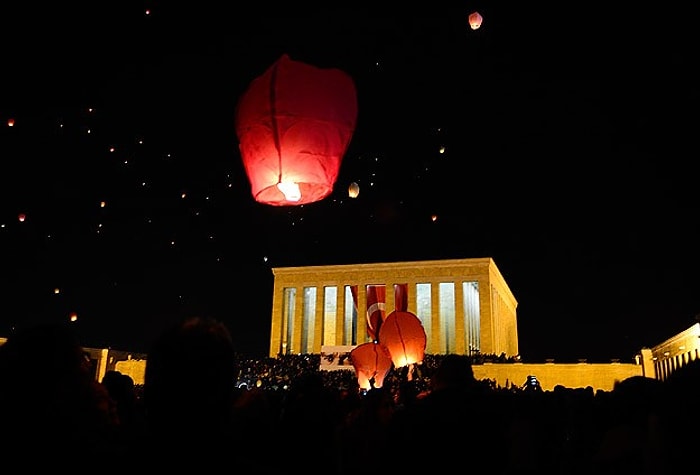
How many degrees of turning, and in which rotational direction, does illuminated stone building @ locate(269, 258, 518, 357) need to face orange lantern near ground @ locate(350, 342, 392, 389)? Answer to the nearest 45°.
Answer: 0° — it already faces it

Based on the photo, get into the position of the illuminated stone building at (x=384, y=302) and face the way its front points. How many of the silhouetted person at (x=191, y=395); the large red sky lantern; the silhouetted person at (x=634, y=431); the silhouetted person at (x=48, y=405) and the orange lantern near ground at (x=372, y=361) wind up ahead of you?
5

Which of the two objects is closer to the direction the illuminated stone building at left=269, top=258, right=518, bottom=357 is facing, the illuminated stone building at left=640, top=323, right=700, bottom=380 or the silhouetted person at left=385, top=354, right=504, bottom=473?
the silhouetted person

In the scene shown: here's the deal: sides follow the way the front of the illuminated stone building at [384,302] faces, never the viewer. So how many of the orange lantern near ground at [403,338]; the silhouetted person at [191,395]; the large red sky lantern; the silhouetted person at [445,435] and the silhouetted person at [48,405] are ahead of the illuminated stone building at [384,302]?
5

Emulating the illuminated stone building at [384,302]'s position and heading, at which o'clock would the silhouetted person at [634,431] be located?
The silhouetted person is roughly at 12 o'clock from the illuminated stone building.

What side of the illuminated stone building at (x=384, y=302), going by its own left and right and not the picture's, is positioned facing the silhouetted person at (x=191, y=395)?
front

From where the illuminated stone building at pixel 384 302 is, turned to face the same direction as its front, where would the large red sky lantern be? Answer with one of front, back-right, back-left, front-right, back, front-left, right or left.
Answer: front

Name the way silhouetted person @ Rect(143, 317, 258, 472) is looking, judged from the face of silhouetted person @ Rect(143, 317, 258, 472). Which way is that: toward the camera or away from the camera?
away from the camera

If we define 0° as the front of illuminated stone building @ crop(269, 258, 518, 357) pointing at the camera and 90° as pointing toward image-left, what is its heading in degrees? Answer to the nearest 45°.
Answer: approximately 0°

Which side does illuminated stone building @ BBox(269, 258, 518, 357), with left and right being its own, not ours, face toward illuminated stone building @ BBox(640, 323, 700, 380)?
left

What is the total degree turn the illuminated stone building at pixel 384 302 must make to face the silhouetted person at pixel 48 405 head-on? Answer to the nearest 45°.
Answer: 0° — it already faces them

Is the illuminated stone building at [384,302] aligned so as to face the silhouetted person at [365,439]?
yes

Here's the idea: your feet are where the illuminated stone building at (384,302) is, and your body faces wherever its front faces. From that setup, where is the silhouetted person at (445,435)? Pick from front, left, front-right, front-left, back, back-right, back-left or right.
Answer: front

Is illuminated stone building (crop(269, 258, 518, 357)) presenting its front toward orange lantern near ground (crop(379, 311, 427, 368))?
yes

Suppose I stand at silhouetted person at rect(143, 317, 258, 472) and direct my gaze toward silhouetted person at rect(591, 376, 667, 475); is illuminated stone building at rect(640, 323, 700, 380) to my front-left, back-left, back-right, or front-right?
front-left
